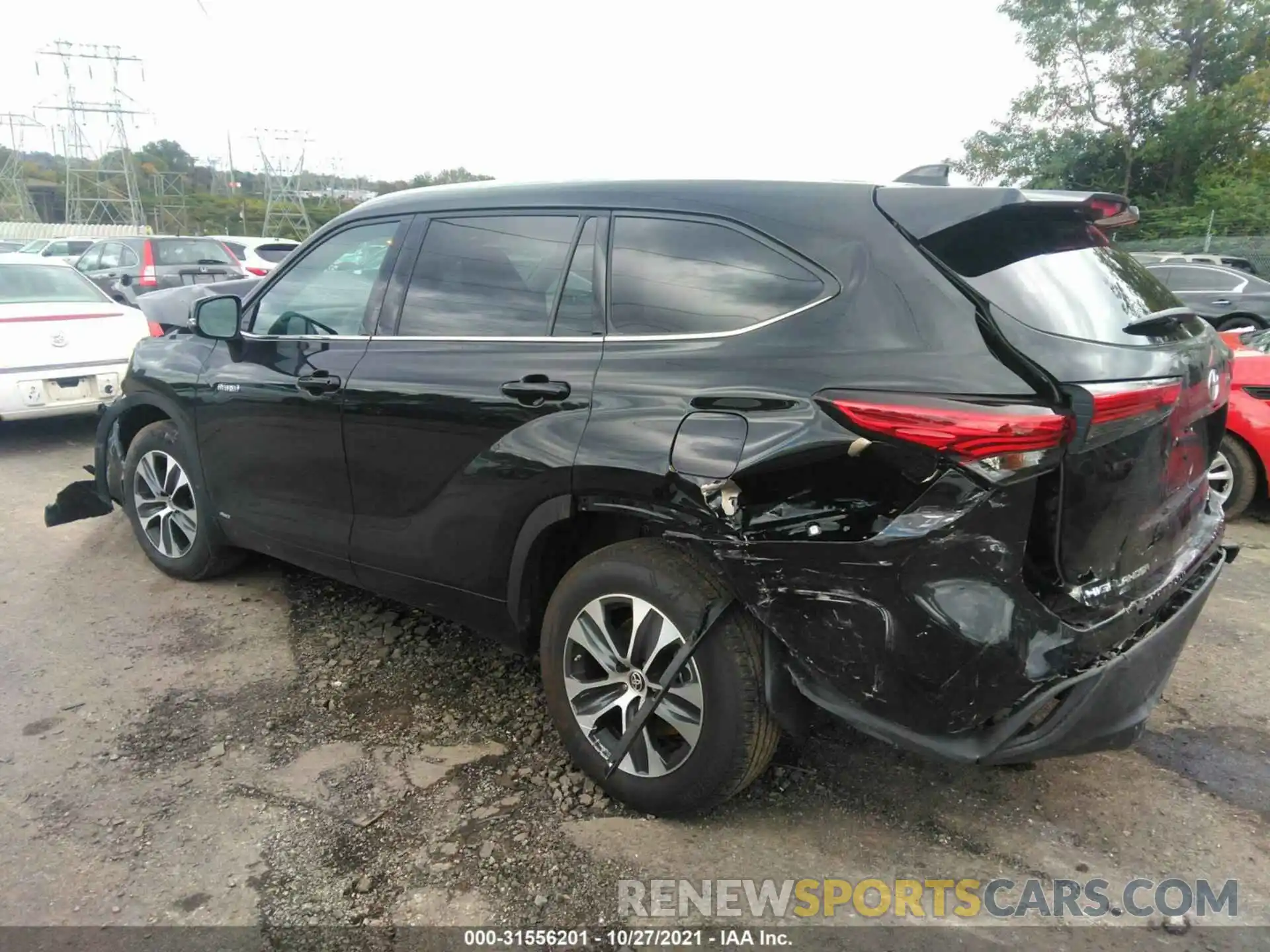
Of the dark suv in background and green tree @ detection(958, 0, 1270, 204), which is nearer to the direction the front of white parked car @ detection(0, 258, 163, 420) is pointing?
the dark suv in background

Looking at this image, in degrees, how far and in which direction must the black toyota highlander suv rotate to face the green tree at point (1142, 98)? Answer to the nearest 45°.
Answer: approximately 90° to its right

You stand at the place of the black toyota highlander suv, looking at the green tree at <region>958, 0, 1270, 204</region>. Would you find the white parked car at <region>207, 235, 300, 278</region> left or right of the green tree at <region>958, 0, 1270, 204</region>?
left

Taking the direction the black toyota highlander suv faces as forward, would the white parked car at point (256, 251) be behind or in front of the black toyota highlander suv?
in front

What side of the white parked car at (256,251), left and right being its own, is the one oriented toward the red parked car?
back

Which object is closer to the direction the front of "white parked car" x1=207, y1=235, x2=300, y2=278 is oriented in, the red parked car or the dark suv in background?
the dark suv in background

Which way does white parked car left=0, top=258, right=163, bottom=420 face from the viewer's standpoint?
away from the camera

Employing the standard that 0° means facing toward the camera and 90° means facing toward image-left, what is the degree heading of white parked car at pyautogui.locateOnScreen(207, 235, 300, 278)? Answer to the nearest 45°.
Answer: approximately 135°

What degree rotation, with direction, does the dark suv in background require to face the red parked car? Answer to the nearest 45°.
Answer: approximately 180°

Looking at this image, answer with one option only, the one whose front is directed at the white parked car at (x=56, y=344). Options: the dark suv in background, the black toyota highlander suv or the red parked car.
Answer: the black toyota highlander suv

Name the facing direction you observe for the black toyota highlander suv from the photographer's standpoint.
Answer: facing away from the viewer and to the left of the viewer

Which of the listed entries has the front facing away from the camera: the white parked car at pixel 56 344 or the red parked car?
the white parked car

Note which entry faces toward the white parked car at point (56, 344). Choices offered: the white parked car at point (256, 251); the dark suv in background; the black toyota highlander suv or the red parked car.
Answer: the black toyota highlander suv

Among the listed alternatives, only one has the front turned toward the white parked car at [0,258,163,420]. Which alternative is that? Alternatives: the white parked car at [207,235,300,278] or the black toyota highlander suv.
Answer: the black toyota highlander suv
